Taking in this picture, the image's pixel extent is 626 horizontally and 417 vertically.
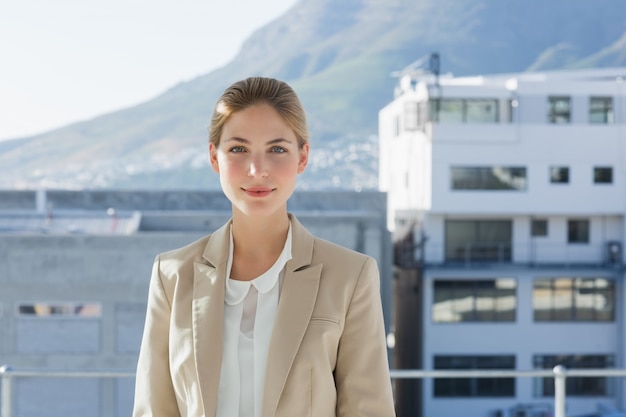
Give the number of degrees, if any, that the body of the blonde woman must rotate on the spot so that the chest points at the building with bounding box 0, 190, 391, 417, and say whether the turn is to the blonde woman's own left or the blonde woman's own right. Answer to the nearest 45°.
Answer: approximately 180°

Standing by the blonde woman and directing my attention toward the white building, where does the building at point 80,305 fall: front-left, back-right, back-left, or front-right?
front-left

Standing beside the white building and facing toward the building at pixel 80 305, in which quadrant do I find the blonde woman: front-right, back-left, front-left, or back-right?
front-left

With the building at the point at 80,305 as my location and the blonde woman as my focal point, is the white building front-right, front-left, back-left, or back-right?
back-left

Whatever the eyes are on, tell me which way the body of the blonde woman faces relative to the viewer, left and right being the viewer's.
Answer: facing the viewer

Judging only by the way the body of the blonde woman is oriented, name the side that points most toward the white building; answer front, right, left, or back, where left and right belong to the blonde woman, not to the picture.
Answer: back

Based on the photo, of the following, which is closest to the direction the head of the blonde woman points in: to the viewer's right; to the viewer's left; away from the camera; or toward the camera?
toward the camera
